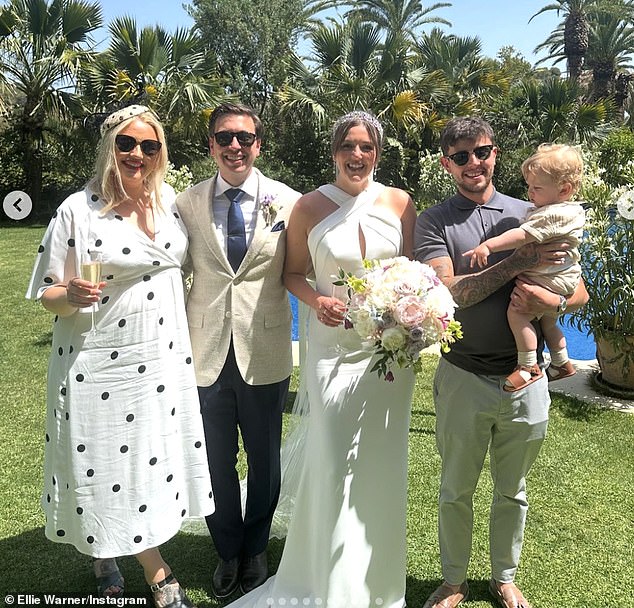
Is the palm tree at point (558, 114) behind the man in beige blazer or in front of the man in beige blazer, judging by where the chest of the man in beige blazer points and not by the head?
behind

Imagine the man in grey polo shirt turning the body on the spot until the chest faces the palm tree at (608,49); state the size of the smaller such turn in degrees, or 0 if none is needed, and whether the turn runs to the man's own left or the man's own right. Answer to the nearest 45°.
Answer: approximately 180°

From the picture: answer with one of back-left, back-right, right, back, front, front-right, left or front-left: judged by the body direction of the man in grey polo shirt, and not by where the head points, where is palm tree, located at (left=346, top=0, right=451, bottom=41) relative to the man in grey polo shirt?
back

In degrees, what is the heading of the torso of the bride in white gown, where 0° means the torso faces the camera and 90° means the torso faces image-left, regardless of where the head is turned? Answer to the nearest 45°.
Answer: approximately 0°

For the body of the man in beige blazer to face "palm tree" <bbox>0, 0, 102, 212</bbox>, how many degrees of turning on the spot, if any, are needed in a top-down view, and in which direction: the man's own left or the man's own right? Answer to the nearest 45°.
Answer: approximately 180°

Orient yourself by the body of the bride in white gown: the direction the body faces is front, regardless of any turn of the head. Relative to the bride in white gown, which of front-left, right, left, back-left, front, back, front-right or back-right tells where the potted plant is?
back-left

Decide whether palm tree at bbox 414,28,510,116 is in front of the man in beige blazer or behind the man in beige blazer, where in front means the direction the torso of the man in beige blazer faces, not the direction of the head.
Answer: behind

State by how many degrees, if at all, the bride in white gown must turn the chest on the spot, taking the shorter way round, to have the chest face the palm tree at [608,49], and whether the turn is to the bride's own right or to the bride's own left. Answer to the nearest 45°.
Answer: approximately 135° to the bride's own left

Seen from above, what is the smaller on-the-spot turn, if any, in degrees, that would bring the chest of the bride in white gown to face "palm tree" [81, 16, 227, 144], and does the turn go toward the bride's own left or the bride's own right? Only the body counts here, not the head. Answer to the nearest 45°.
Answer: approximately 180°

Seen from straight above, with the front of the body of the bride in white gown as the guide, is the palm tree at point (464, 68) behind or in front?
behind
